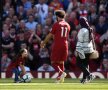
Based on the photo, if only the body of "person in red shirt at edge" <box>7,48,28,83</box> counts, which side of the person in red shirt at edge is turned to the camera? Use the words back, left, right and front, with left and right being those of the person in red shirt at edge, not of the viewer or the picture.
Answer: right

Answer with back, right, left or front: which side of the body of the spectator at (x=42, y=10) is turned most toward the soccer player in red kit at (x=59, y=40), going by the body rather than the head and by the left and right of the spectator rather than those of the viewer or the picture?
front

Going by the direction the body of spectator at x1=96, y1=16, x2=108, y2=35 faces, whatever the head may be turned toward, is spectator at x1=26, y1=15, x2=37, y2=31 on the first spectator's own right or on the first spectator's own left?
on the first spectator's own right

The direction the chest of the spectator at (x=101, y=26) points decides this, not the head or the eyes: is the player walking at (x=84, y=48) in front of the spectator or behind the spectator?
in front

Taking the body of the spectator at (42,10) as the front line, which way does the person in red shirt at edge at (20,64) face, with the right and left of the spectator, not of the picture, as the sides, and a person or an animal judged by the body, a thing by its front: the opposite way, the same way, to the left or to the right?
to the left

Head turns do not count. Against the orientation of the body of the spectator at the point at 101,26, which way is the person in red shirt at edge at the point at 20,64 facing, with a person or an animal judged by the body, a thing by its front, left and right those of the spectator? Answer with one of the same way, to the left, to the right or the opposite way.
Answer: to the left

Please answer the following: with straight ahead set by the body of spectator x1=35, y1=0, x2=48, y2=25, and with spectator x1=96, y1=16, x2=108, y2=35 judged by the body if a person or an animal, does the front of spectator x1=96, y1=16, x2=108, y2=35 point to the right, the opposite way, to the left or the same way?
the same way

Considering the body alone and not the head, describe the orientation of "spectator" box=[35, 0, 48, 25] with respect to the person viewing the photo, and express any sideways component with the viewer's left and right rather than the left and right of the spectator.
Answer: facing the viewer

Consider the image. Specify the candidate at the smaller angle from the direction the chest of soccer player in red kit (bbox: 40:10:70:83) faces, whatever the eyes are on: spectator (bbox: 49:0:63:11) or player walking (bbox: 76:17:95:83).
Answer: the spectator

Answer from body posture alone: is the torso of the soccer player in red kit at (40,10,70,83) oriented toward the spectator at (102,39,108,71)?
no
